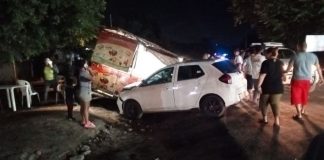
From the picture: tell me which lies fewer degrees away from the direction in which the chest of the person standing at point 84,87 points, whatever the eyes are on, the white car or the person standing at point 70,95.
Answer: the white car

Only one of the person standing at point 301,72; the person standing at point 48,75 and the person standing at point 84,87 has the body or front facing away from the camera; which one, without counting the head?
the person standing at point 301,72

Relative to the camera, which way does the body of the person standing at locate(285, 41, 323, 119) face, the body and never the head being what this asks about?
away from the camera

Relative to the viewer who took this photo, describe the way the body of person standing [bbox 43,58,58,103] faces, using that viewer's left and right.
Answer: facing the viewer and to the right of the viewer

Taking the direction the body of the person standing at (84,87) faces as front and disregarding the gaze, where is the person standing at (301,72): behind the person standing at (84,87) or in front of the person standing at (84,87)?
in front

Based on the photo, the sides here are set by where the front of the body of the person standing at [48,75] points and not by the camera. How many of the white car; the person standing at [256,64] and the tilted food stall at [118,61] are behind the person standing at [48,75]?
0

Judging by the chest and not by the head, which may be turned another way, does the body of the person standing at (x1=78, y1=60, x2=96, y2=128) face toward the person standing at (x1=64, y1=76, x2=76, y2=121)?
no

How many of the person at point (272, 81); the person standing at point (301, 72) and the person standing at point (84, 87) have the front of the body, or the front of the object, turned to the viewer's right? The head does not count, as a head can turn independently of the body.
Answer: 1

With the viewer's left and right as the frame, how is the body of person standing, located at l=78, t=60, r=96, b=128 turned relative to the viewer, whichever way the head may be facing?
facing to the right of the viewer

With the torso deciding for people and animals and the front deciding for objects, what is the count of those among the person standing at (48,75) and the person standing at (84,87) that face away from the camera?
0
